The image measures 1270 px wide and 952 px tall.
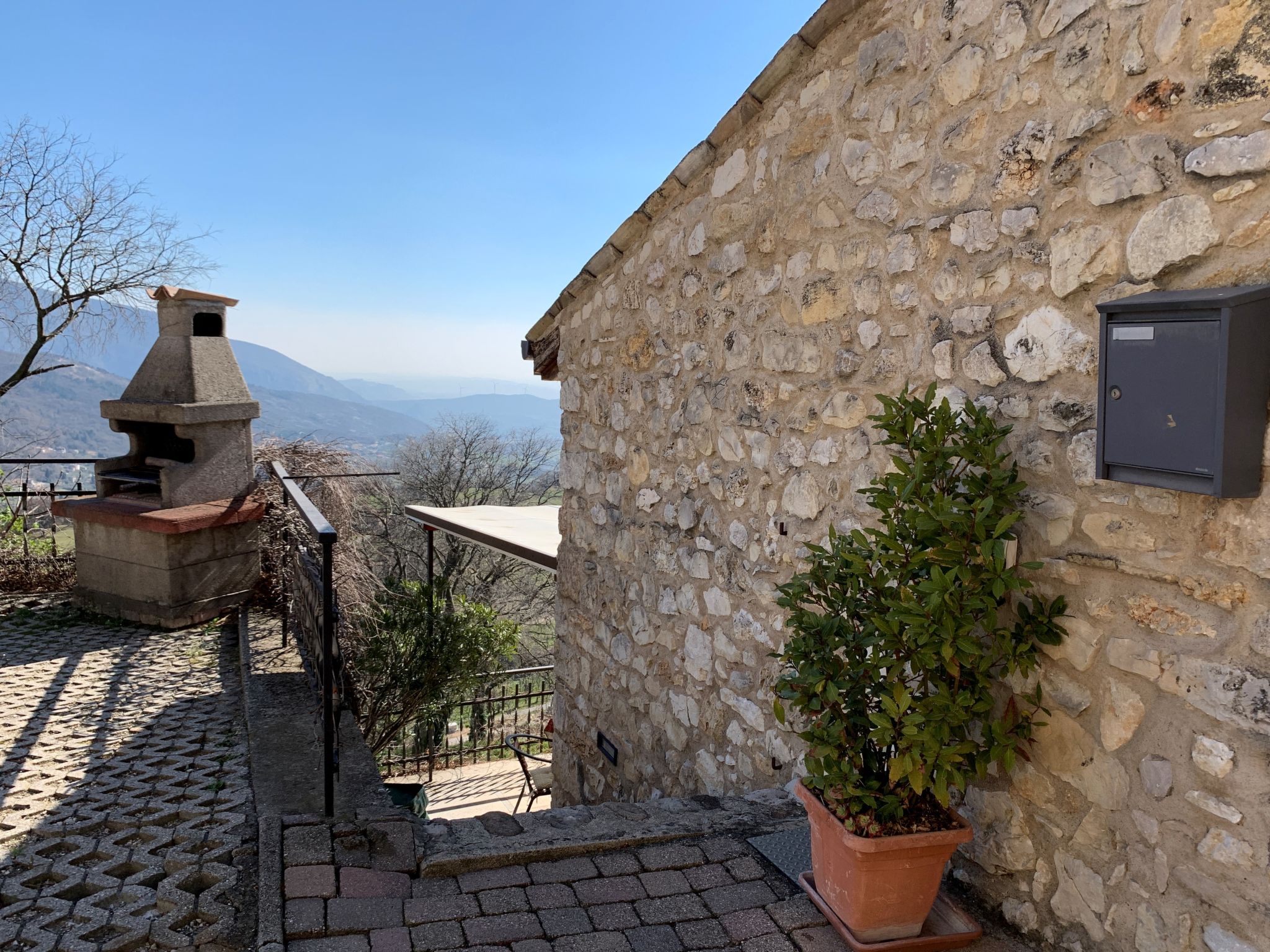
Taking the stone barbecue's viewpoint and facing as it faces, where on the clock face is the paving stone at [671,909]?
The paving stone is roughly at 10 o'clock from the stone barbecue.

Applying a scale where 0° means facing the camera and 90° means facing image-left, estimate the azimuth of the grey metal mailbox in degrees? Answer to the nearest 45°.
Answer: approximately 45°

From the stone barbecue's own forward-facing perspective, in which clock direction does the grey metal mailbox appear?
The grey metal mailbox is roughly at 10 o'clock from the stone barbecue.
